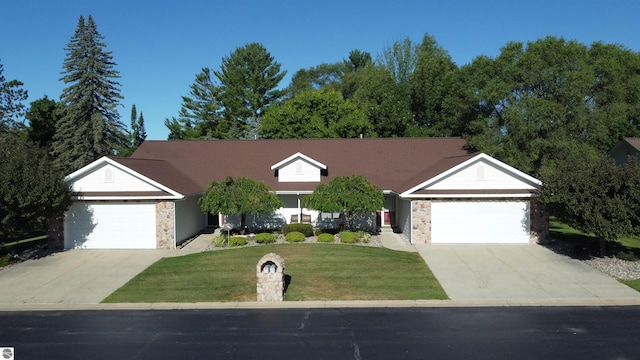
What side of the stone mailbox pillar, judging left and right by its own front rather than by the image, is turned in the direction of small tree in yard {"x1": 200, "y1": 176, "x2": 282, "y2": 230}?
back

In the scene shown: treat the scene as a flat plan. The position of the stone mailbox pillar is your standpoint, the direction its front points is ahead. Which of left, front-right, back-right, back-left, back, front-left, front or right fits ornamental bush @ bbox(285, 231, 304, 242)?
back

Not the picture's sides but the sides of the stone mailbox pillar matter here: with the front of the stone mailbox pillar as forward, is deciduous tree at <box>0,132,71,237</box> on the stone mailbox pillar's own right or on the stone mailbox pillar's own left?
on the stone mailbox pillar's own right

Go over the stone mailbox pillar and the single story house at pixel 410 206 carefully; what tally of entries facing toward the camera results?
2

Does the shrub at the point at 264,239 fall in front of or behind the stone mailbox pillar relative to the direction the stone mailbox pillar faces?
behind

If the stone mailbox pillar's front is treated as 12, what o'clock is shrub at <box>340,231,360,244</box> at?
The shrub is roughly at 7 o'clock from the stone mailbox pillar.

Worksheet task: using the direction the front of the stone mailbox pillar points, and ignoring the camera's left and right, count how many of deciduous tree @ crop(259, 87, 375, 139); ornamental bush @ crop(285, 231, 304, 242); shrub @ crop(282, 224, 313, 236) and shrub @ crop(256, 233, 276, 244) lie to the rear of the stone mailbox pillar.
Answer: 4

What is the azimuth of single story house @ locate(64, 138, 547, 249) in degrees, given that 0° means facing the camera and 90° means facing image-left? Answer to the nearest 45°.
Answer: approximately 0°

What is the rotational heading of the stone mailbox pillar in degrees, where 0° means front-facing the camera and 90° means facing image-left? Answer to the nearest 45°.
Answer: approximately 0°

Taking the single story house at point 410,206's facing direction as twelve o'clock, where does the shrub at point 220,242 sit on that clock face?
The shrub is roughly at 3 o'clock from the single story house.

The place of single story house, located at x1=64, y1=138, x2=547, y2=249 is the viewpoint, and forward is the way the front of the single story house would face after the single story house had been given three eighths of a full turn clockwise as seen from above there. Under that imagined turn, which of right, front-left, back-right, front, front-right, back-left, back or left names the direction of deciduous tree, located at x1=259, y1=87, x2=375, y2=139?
front-right

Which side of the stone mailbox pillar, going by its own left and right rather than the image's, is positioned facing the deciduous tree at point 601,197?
left
